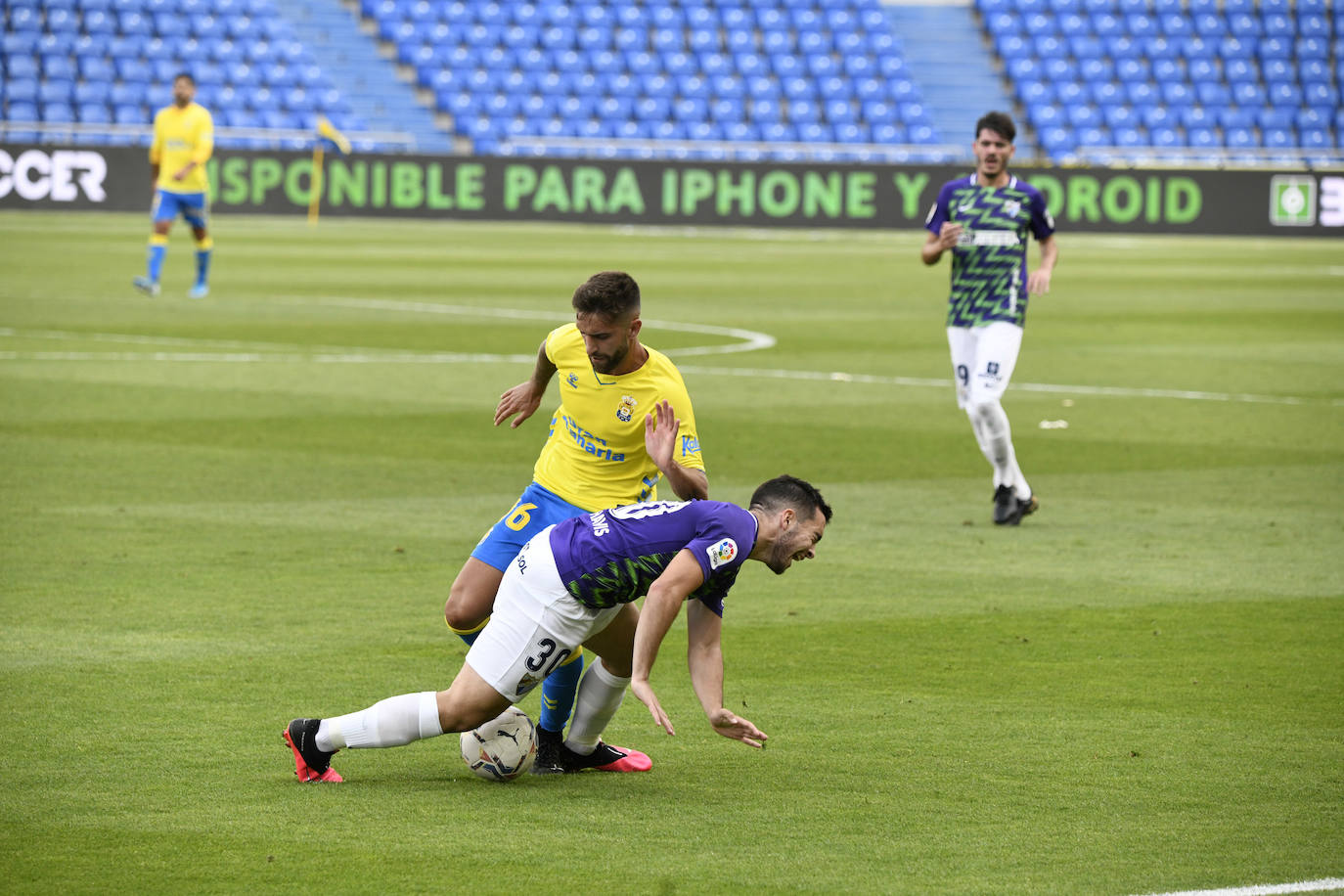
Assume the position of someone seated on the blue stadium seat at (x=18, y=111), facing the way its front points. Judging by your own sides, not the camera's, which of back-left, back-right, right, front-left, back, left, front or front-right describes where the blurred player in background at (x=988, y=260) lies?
front

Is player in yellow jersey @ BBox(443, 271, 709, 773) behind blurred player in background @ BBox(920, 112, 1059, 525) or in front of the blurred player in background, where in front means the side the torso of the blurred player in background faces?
in front

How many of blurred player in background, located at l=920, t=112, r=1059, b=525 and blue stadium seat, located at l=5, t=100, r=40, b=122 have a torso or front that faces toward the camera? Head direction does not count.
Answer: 2

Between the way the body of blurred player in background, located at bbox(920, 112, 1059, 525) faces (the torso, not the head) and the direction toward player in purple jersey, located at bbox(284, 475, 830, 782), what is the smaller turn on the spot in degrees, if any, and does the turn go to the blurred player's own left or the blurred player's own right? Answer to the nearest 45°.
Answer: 0° — they already face them

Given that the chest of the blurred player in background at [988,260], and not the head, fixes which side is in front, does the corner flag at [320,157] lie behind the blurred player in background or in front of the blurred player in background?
behind

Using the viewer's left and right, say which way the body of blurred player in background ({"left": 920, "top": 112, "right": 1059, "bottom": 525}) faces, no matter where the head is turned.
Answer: facing the viewer

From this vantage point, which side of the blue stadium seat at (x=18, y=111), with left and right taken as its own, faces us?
front

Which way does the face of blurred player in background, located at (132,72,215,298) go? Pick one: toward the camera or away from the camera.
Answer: toward the camera

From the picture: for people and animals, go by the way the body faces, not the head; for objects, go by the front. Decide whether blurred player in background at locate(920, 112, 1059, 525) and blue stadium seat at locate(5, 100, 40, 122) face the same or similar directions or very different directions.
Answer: same or similar directions

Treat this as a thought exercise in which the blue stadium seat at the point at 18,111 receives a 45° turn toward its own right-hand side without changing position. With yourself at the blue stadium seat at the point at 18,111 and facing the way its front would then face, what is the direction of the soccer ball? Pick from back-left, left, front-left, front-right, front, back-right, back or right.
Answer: front-left

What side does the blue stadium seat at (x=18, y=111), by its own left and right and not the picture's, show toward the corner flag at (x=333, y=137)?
left

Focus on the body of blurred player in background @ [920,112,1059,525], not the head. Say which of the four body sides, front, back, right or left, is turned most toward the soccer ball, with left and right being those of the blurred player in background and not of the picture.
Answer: front

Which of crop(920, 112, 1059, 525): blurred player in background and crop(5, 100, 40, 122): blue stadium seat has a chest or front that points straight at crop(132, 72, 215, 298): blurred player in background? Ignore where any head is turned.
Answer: the blue stadium seat

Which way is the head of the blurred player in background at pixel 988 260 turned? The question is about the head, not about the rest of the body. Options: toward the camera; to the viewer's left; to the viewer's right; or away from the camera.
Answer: toward the camera

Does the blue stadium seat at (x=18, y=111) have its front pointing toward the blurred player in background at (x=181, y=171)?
yes
